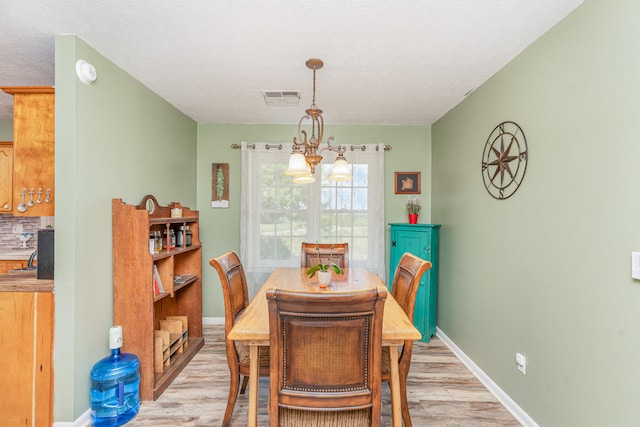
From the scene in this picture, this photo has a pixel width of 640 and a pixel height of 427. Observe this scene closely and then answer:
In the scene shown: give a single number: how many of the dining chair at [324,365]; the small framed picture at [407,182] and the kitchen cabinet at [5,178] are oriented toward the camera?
2

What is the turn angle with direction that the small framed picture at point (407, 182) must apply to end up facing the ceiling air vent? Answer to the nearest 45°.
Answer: approximately 45° to its right

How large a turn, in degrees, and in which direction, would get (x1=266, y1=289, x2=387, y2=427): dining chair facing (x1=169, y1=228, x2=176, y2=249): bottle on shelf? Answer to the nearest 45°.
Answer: approximately 45° to its left

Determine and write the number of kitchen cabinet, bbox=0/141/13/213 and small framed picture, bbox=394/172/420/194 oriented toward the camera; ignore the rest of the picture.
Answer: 2

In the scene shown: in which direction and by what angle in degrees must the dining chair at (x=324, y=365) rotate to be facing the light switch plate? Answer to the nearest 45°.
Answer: approximately 90° to its right

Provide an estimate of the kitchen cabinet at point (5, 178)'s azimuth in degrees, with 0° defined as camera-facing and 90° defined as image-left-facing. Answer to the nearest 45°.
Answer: approximately 0°
